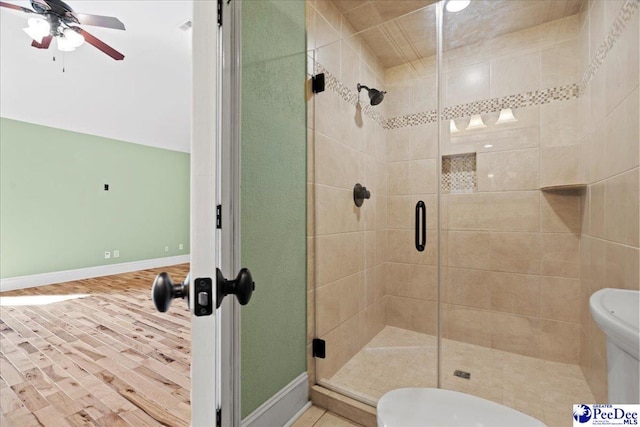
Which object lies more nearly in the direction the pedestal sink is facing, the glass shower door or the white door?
the white door

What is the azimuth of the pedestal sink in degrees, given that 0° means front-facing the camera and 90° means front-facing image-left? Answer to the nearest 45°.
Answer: approximately 45°

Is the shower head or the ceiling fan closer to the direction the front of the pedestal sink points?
the ceiling fan

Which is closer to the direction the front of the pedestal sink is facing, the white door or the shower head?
the white door

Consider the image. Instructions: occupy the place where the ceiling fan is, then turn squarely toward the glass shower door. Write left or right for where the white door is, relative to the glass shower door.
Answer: right

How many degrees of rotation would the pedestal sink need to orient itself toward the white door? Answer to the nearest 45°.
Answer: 0° — it already faces it

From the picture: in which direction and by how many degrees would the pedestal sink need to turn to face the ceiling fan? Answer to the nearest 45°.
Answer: approximately 45° to its right
